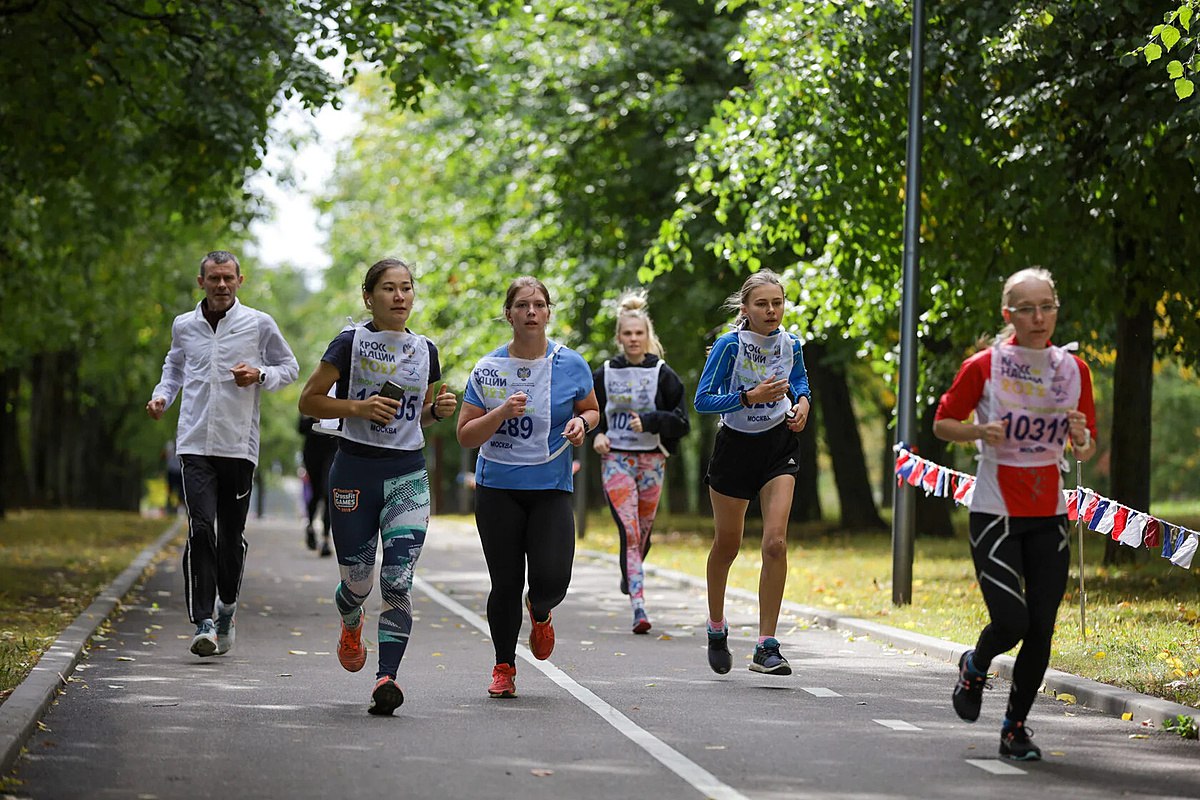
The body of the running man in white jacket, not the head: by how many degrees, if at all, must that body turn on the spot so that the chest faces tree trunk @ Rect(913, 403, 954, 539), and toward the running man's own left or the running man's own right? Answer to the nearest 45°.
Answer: approximately 135° to the running man's own left

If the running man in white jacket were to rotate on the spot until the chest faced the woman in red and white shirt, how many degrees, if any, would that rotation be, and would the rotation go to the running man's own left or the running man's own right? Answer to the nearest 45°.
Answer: approximately 45° to the running man's own left

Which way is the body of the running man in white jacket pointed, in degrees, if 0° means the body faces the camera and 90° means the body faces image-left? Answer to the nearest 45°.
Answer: approximately 0°

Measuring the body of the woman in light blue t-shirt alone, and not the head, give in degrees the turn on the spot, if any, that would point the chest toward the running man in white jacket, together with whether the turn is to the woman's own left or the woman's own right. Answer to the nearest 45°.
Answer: approximately 135° to the woman's own right

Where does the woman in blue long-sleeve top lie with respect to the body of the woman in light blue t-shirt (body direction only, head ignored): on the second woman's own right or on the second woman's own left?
on the second woman's own left

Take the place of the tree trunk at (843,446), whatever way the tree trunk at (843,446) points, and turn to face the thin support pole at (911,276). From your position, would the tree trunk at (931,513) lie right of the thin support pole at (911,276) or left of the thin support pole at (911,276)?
left

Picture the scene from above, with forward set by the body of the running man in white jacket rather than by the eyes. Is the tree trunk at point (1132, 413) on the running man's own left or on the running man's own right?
on the running man's own left

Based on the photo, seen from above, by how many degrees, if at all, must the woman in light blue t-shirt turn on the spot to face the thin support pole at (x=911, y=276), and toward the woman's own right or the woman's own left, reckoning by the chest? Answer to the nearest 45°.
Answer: approximately 135° to the woman's own left

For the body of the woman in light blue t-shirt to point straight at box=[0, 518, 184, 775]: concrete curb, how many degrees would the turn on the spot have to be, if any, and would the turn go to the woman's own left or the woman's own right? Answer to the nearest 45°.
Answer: approximately 90° to the woman's own right

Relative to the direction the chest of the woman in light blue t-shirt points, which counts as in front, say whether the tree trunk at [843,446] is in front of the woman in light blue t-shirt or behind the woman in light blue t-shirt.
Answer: behind

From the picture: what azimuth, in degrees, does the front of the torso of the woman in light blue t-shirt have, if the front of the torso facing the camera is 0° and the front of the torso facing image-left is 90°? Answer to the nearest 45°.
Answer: approximately 0°

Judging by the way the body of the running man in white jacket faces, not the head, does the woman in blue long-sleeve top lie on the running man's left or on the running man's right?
on the running man's left
